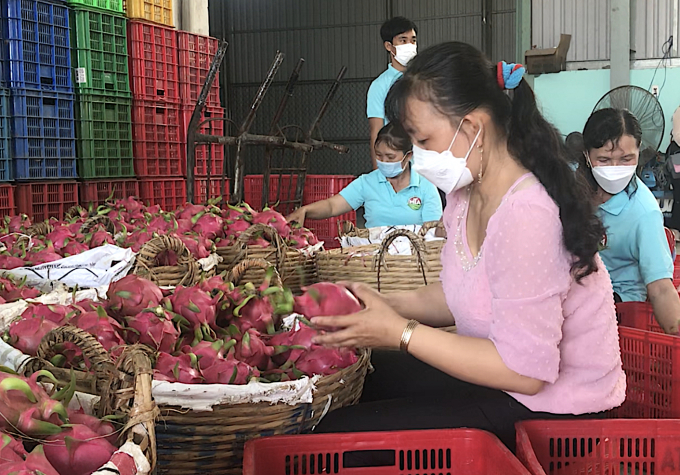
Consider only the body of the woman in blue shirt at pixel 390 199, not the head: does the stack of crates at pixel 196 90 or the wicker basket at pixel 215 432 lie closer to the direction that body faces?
the wicker basket

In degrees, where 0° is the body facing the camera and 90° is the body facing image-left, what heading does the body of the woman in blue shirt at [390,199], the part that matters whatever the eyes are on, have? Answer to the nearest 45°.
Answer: approximately 0°

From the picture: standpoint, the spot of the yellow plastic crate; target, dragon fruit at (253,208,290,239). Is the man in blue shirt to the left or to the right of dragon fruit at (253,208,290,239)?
left

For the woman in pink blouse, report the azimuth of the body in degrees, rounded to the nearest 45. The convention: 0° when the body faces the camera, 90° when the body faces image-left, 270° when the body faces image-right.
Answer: approximately 90°

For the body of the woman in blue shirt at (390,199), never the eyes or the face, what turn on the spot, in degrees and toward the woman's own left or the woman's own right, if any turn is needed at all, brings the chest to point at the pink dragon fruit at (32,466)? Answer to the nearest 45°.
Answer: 0° — they already face it

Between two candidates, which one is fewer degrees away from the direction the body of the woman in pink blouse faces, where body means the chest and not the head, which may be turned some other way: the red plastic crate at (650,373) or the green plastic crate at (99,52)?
the green plastic crate

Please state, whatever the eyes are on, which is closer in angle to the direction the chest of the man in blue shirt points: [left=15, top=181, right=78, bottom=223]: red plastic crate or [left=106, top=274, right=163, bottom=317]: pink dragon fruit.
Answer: the pink dragon fruit

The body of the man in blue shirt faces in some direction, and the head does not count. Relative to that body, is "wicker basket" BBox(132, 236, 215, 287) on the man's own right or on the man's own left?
on the man's own right

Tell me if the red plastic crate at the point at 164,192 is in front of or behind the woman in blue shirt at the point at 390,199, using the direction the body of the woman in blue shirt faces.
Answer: behind

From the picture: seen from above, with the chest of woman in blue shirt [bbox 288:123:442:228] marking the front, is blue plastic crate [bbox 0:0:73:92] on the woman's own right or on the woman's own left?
on the woman's own right

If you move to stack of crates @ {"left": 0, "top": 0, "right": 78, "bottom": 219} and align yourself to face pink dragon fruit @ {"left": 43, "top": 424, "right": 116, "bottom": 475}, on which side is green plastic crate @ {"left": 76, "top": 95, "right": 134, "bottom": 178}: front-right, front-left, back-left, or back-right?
back-left

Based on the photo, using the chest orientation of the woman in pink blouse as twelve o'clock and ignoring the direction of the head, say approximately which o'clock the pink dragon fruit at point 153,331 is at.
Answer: The pink dragon fruit is roughly at 12 o'clock from the woman in pink blouse.
